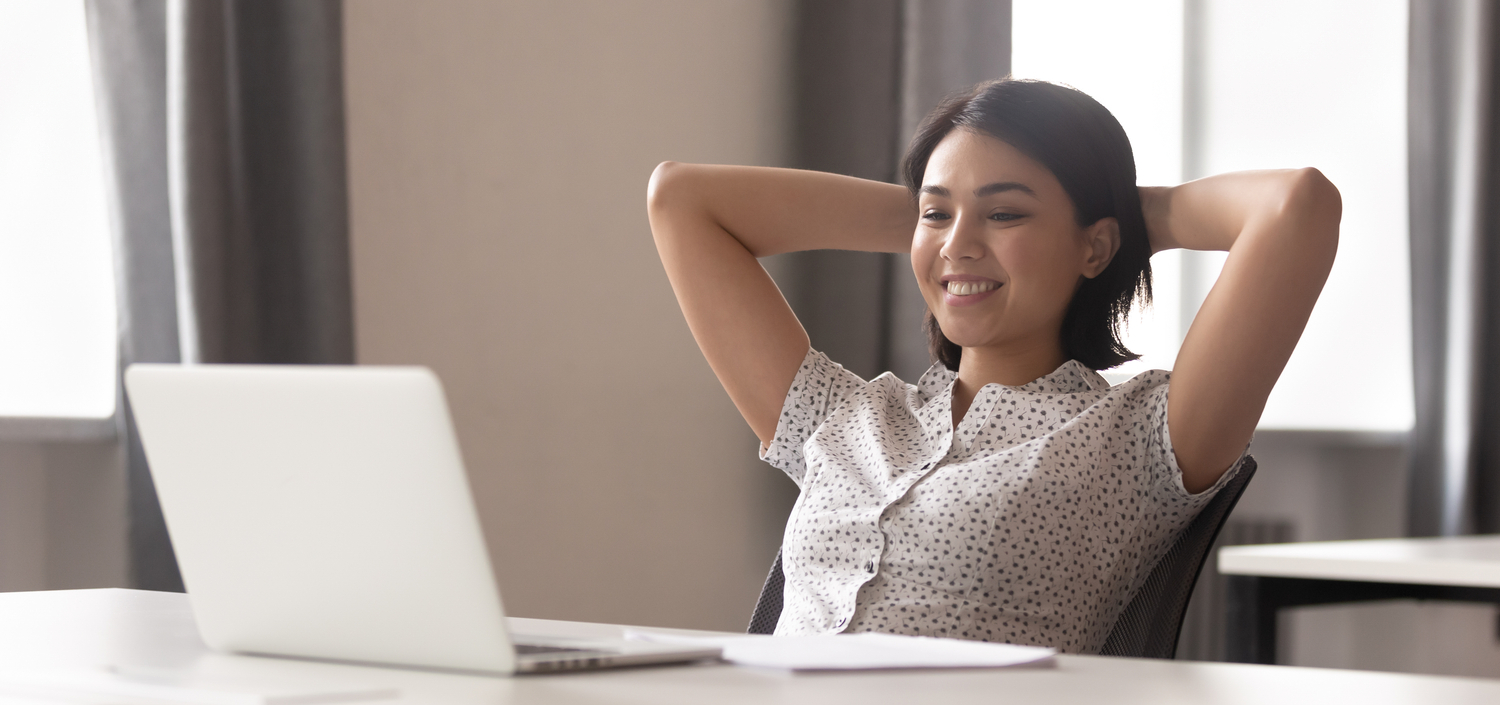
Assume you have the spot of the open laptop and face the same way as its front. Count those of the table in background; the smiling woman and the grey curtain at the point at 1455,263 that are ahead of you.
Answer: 3

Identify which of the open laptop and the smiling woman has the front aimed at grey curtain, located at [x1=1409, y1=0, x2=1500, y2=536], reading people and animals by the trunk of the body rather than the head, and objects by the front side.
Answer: the open laptop

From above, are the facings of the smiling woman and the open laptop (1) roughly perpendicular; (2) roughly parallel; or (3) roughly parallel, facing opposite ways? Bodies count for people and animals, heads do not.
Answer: roughly parallel, facing opposite ways

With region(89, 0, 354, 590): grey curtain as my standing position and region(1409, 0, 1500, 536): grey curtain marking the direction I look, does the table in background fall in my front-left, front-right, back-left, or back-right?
front-right

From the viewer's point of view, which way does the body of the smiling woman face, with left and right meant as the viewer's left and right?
facing the viewer and to the left of the viewer

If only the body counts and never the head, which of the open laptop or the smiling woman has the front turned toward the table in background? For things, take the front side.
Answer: the open laptop

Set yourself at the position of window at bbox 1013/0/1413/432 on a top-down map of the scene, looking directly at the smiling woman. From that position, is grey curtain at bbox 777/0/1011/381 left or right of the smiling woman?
right

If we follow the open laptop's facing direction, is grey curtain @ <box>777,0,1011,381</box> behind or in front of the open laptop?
in front

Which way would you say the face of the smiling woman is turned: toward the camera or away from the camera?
toward the camera

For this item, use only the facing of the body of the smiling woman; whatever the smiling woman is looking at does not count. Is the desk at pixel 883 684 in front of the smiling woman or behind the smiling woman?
in front

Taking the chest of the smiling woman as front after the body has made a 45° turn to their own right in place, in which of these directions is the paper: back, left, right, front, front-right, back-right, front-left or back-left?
left

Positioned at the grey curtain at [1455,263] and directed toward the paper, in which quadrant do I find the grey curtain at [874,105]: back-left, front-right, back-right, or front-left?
front-right

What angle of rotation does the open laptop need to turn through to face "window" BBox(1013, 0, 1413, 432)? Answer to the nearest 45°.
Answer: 0° — it already faces it

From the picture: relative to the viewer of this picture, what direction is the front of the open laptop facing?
facing away from the viewer and to the right of the viewer

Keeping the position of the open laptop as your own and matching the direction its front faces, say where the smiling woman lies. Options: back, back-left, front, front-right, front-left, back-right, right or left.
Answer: front

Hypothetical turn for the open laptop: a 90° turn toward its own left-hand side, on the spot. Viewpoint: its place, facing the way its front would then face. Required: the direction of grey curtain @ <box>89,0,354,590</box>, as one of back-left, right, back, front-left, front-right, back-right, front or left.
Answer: front-right

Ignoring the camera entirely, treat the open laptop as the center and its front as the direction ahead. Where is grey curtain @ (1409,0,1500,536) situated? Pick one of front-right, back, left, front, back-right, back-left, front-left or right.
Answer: front

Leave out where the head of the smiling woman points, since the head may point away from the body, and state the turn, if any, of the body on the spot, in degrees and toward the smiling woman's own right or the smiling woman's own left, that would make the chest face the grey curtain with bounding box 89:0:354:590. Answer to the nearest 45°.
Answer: approximately 90° to the smiling woman's own right

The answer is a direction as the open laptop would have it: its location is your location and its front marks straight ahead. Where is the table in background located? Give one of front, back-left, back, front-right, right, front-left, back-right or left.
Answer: front
